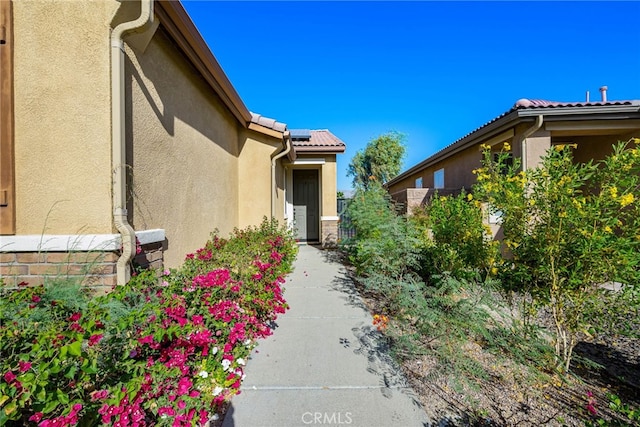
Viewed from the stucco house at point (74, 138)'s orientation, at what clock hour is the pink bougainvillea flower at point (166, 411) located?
The pink bougainvillea flower is roughly at 11 o'clock from the stucco house.

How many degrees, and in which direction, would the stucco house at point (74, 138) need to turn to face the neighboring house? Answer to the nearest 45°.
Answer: approximately 90° to its left

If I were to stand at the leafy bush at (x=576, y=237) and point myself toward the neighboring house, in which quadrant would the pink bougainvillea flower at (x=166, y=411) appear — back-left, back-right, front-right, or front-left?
back-left

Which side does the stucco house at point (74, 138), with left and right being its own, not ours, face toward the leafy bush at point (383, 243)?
left

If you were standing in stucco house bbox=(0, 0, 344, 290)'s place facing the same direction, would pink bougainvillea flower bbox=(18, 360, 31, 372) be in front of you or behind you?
in front

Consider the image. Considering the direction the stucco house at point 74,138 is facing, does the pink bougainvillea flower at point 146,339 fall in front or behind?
in front

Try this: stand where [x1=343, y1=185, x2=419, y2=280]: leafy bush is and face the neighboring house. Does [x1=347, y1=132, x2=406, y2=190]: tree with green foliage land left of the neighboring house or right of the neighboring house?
left

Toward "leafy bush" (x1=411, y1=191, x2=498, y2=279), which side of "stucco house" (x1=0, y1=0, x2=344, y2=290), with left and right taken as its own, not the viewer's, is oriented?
left

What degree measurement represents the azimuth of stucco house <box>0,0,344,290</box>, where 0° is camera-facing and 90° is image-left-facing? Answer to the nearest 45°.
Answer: approximately 0°
